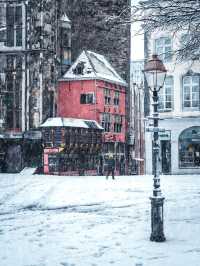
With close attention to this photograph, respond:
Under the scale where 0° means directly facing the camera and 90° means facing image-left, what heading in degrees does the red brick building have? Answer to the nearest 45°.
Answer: approximately 315°

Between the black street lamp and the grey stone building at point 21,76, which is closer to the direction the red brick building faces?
the black street lamp

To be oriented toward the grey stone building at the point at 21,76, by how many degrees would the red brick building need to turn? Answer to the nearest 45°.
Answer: approximately 90° to its right
